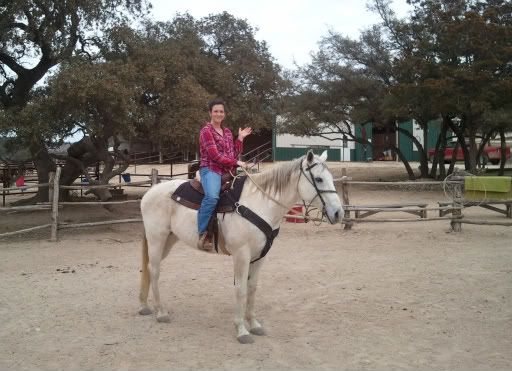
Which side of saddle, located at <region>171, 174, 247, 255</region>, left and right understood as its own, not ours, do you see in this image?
right

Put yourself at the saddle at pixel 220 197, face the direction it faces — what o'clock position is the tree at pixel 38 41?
The tree is roughly at 8 o'clock from the saddle.
